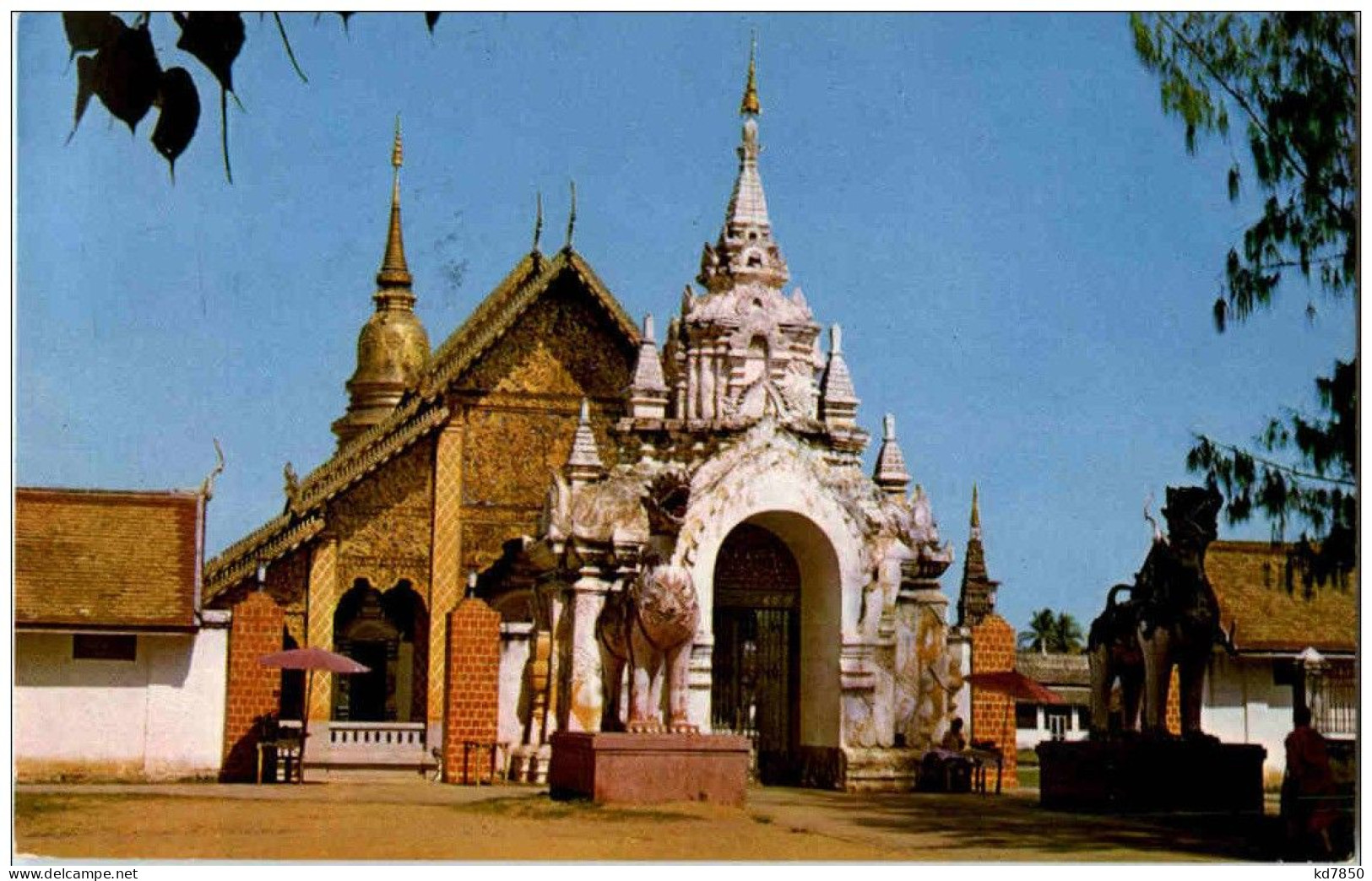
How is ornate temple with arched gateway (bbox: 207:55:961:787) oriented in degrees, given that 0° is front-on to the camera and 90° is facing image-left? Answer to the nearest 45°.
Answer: approximately 315°

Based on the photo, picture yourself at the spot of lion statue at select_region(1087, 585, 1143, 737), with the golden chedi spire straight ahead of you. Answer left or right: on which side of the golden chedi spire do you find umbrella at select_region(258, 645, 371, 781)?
left

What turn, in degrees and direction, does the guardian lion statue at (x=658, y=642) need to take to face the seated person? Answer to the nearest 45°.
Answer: approximately 90° to its left

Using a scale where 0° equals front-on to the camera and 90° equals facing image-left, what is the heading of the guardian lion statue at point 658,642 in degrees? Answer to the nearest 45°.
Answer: approximately 315°

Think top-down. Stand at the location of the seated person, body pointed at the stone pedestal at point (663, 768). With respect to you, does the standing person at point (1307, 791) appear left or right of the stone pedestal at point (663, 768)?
left

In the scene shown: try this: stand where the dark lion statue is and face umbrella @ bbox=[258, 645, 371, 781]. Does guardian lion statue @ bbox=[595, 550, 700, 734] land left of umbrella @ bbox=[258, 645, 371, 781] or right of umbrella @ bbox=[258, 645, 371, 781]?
left

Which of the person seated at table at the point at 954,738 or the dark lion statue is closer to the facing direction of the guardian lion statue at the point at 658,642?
the dark lion statue

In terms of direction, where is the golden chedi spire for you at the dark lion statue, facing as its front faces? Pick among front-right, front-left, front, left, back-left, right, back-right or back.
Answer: back
